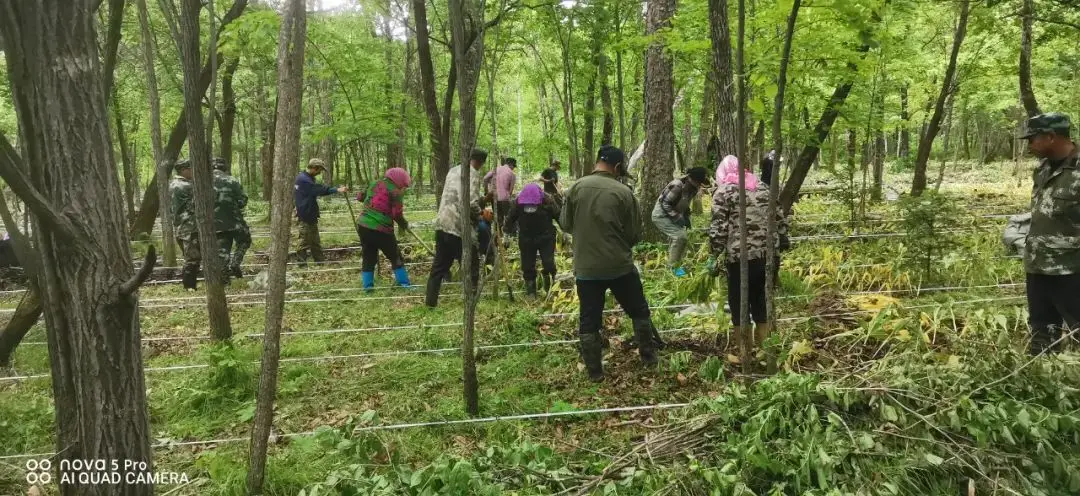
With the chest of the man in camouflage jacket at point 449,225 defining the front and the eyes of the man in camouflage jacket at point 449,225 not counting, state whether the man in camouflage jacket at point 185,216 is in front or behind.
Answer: behind

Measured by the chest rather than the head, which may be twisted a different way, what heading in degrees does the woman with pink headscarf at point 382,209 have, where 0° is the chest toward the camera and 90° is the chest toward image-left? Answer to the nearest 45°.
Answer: approximately 225°

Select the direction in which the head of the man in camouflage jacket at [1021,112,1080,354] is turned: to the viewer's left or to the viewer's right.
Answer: to the viewer's left

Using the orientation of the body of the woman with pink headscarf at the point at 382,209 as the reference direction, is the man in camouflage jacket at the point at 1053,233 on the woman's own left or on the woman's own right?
on the woman's own right

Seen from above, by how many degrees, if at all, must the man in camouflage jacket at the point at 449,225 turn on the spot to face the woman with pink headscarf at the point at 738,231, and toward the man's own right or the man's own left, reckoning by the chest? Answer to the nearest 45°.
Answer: approximately 45° to the man's own right

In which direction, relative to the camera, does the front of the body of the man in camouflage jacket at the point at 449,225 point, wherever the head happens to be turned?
to the viewer's right
